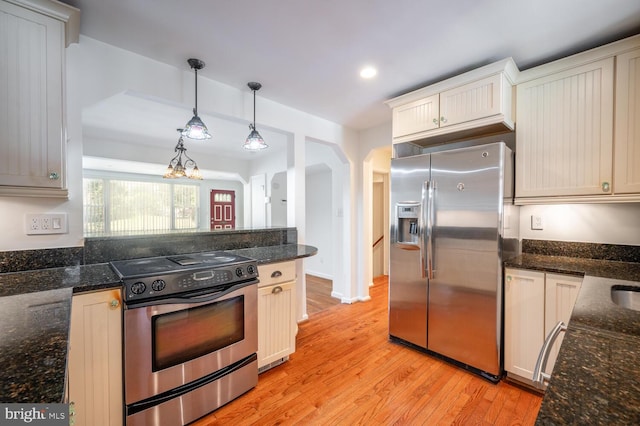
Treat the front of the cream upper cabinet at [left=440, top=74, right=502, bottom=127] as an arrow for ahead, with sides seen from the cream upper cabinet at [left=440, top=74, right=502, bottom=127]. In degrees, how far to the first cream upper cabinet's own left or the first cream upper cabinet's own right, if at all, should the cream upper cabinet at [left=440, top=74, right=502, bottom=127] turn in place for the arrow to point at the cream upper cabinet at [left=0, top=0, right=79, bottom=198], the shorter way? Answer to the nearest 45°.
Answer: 0° — it already faces it

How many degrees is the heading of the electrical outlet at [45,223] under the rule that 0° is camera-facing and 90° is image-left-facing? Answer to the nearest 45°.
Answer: approximately 0°

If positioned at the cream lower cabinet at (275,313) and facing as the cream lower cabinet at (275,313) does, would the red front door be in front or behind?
behind

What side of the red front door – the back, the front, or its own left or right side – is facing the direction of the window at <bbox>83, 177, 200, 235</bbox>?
right

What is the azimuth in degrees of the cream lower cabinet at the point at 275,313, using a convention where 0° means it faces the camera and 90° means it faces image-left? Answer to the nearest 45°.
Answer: approximately 315°

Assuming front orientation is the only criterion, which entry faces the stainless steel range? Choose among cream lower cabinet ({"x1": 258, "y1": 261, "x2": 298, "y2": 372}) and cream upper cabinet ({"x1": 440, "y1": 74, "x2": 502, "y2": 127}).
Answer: the cream upper cabinet

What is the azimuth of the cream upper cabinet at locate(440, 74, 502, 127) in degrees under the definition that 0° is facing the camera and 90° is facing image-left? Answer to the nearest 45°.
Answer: approximately 45°
